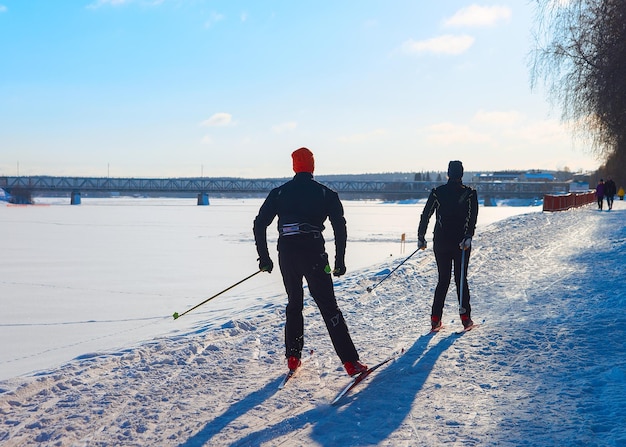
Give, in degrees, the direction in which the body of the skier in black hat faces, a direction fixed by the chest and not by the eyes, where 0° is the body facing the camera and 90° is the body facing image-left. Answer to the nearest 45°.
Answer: approximately 180°

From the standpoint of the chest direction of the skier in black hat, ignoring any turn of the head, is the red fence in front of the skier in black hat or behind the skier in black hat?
in front

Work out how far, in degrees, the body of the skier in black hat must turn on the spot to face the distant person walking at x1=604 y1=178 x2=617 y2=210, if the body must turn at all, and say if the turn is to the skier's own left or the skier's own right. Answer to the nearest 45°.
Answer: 0° — they already face them
